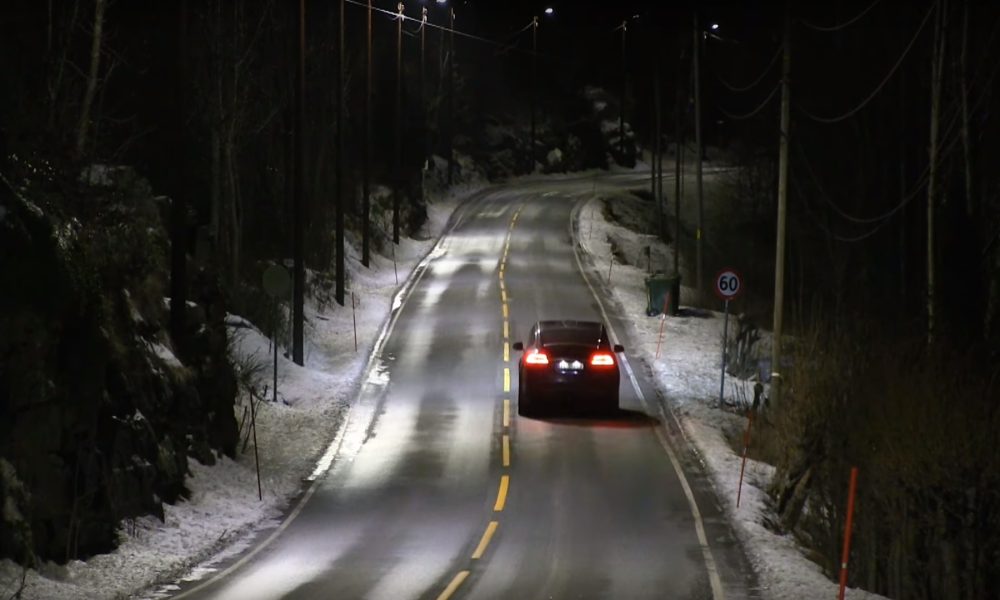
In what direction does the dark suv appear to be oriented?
away from the camera

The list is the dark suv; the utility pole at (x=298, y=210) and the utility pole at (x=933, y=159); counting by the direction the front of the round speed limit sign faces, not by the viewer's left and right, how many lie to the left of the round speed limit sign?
1

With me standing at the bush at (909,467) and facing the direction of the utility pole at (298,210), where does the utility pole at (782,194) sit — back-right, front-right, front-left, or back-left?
front-right

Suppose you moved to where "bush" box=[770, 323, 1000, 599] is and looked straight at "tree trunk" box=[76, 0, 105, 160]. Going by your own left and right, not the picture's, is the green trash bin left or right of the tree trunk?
right

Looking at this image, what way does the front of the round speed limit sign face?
toward the camera

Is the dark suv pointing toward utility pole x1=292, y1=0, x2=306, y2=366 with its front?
no

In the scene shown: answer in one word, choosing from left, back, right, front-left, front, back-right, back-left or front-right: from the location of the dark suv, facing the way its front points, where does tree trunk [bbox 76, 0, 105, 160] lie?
left

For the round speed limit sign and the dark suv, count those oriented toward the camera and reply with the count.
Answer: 1

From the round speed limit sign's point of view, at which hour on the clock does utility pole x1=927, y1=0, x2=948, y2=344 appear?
The utility pole is roughly at 9 o'clock from the round speed limit sign.

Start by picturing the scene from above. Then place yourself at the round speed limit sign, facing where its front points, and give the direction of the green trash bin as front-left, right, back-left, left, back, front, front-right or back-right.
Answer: back

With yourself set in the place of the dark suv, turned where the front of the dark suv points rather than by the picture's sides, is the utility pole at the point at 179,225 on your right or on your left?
on your left

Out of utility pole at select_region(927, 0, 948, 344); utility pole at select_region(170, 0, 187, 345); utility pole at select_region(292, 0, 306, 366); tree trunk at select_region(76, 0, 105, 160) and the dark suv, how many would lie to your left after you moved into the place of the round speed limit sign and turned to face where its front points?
1

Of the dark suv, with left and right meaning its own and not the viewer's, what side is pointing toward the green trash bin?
front

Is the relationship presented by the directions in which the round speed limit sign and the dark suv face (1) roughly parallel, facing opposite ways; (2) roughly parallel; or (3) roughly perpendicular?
roughly parallel, facing opposite ways

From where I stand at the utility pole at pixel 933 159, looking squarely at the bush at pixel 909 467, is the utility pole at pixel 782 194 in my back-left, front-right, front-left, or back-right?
front-right

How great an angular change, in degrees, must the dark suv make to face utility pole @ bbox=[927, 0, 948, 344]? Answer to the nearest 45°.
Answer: approximately 90° to its right

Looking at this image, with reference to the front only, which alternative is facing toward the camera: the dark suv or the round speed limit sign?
the round speed limit sign
